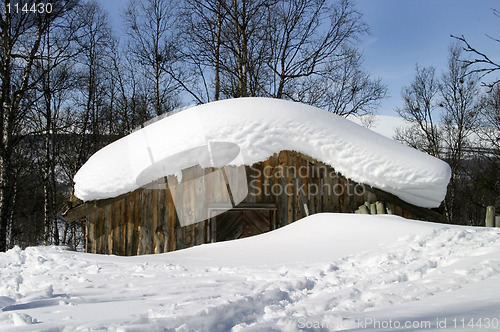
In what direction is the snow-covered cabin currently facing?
toward the camera

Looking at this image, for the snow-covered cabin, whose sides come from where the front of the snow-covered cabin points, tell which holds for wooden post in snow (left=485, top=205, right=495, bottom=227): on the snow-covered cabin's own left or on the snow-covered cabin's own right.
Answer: on the snow-covered cabin's own left
